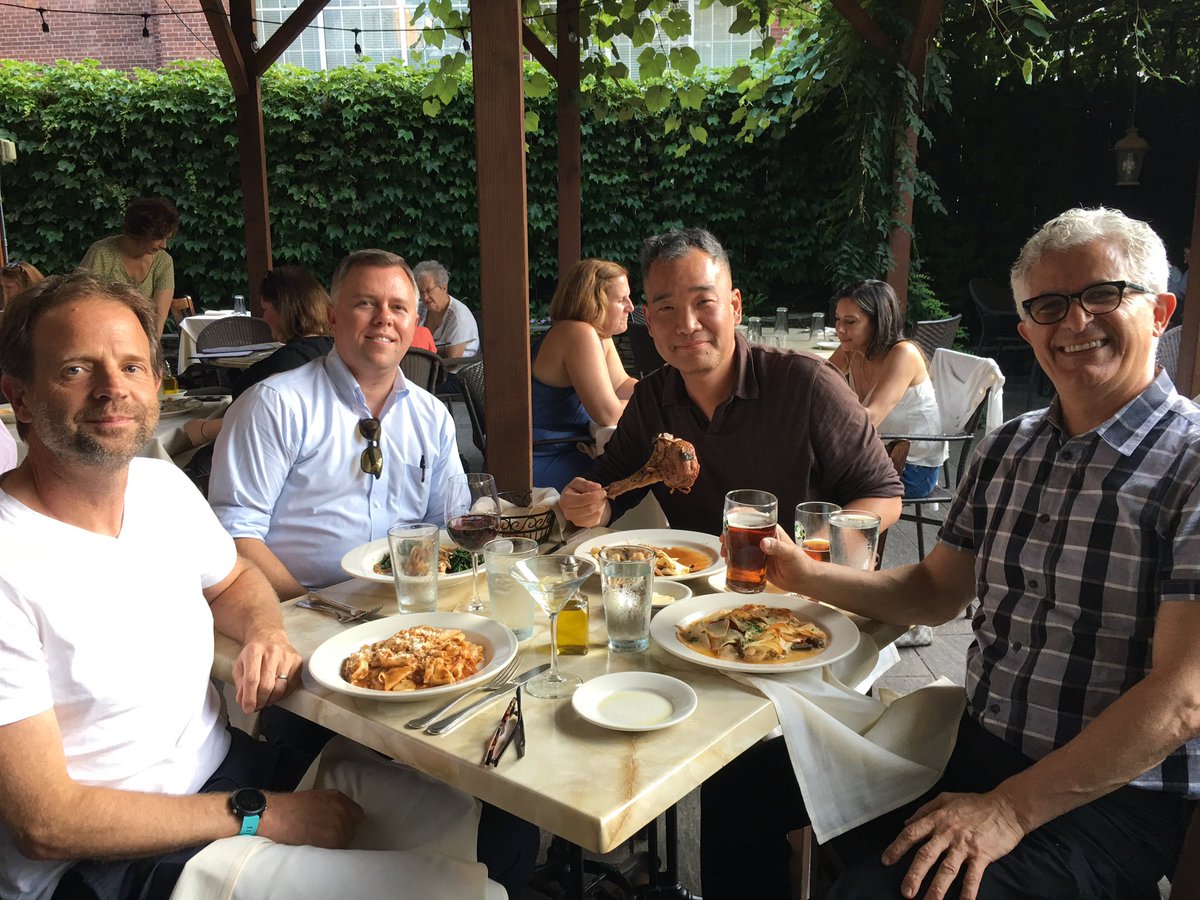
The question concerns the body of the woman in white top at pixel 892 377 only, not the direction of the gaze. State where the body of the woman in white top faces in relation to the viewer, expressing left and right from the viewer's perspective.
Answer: facing to the left of the viewer

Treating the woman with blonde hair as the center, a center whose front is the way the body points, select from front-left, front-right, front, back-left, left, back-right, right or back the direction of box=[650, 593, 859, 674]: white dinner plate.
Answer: right

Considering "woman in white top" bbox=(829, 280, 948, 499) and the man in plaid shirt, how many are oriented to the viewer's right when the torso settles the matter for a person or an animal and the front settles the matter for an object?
0

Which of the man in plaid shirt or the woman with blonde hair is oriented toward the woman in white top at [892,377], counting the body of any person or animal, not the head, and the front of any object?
the woman with blonde hair

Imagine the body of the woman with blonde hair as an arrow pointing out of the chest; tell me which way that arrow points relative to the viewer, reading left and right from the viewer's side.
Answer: facing to the right of the viewer

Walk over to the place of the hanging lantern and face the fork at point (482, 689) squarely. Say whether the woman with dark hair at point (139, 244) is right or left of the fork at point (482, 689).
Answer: right

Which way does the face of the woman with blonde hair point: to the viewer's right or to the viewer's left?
to the viewer's right

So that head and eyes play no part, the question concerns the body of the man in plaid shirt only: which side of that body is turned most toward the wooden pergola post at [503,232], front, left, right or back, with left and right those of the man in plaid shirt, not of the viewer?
right

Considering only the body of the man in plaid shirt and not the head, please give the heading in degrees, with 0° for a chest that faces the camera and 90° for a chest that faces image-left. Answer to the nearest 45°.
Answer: approximately 45°

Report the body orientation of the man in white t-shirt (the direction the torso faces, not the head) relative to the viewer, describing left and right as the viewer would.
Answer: facing the viewer and to the right of the viewer

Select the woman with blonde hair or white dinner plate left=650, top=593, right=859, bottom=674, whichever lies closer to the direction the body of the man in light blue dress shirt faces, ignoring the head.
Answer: the white dinner plate
